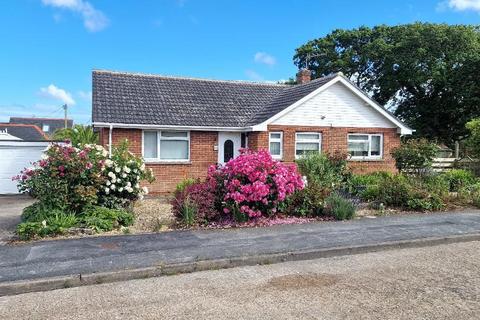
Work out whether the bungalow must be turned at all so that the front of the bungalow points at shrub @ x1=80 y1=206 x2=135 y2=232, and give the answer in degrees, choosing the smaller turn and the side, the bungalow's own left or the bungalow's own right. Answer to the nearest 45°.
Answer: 0° — it already faces it

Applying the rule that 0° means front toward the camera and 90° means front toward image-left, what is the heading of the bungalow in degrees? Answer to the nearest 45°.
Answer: approximately 0°

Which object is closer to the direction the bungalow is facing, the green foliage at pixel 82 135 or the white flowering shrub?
the white flowering shrub

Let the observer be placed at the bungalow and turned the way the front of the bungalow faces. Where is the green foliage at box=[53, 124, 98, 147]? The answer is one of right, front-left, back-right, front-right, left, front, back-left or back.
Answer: right

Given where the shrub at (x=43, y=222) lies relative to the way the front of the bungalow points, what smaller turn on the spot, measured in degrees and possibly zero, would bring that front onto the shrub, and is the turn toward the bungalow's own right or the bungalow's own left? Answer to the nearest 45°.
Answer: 0° — it already faces it

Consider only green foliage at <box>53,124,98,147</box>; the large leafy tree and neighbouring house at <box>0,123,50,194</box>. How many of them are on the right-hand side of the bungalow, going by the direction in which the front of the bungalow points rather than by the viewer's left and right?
2

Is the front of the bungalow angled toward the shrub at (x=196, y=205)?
yes

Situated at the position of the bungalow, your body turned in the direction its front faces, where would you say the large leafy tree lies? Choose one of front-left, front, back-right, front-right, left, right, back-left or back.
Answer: back-left

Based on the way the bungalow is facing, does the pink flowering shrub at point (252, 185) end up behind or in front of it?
in front

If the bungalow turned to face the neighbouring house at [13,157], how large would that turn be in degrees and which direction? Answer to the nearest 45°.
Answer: approximately 90° to its right

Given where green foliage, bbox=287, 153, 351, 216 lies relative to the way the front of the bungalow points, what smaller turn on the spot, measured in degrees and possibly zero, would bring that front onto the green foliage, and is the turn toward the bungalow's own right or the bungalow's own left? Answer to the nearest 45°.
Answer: approximately 45° to the bungalow's own left

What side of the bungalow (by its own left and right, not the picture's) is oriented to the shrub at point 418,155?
left

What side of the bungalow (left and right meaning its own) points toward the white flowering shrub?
front
